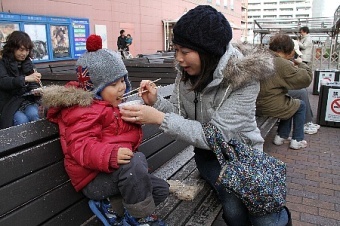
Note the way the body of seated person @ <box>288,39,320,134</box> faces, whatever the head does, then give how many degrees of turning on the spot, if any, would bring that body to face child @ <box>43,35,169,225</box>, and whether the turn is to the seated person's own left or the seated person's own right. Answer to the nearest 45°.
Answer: approximately 90° to the seated person's own right

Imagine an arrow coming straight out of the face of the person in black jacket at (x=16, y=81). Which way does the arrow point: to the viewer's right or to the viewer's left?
to the viewer's right

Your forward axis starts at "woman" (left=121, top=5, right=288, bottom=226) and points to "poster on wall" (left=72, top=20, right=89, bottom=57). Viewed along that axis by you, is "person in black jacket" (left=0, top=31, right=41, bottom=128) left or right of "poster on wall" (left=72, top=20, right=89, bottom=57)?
left

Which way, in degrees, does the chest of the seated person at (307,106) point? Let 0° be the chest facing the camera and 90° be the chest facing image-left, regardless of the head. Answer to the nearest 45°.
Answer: approximately 270°

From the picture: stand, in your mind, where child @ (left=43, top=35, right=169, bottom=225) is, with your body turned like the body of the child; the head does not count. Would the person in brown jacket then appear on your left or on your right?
on your left

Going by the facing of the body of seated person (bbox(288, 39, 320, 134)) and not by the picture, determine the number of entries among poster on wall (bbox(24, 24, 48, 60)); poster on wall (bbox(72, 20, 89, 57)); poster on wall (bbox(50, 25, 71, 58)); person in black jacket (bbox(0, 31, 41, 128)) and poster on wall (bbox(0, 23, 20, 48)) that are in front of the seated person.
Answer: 0

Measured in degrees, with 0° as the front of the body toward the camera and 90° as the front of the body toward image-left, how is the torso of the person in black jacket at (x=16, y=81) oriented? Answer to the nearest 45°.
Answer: approximately 315°

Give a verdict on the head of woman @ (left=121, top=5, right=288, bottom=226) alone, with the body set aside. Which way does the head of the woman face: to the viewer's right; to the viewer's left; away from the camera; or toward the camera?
to the viewer's left

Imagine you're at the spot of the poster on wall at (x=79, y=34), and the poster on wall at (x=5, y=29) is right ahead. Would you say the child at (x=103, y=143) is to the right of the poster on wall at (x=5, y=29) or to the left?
left

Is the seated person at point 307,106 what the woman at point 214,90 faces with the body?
no

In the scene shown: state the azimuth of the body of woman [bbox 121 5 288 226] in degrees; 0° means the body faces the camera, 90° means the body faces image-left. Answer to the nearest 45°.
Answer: approximately 45°

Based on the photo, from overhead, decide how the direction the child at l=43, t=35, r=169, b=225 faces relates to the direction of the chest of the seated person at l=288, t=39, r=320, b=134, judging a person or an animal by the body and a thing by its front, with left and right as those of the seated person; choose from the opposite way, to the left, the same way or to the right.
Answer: the same way

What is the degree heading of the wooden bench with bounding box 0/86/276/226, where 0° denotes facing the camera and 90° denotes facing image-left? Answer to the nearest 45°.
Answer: approximately 315°

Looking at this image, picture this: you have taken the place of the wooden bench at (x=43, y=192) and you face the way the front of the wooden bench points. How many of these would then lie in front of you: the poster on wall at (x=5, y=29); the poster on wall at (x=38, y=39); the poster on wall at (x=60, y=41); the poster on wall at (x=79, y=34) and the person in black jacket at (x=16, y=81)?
0
